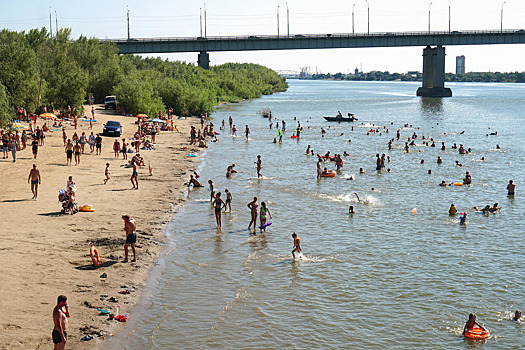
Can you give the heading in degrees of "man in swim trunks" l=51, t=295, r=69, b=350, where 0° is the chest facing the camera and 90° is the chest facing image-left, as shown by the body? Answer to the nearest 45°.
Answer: approximately 270°

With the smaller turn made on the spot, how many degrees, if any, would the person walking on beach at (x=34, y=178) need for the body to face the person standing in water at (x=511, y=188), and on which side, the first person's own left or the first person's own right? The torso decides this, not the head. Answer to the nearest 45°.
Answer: approximately 90° to the first person's own left

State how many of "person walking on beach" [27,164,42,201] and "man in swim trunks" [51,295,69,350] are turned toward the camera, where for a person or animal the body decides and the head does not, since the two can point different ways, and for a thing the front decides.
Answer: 1

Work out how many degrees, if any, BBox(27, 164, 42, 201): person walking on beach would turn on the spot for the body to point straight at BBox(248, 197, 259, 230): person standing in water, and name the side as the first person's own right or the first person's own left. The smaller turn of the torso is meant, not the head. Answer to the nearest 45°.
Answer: approximately 45° to the first person's own left

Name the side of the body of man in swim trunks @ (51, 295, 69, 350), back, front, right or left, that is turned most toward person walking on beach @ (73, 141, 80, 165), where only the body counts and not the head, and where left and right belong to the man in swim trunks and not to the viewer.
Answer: left

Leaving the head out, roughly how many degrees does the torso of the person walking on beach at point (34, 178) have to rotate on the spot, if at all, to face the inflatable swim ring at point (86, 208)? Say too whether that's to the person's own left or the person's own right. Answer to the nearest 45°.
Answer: approximately 45° to the person's own left
